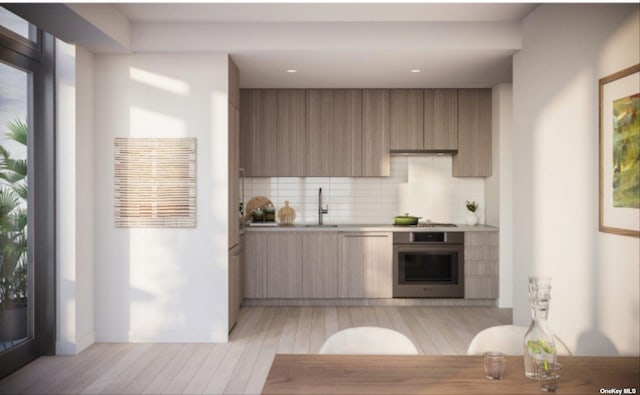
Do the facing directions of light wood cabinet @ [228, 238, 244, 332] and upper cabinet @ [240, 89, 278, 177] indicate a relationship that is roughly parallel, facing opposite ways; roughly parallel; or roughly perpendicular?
roughly perpendicular

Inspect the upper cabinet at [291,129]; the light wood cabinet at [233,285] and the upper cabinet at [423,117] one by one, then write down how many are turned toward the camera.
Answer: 2

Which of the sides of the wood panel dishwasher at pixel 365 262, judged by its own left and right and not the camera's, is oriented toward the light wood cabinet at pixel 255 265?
right

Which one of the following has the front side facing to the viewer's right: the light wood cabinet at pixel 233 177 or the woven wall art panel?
the light wood cabinet

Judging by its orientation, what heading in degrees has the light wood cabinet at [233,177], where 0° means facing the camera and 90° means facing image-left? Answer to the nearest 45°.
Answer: approximately 270°

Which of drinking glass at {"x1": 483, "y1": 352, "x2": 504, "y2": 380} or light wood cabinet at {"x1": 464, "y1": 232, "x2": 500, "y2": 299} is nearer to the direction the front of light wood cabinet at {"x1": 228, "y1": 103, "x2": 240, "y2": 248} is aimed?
the light wood cabinet

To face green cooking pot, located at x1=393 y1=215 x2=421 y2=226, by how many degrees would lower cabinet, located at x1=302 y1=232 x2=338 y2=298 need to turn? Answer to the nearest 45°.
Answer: approximately 90° to its left

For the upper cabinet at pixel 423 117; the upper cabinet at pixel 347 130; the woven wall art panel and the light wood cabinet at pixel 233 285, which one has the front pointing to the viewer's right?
the light wood cabinet

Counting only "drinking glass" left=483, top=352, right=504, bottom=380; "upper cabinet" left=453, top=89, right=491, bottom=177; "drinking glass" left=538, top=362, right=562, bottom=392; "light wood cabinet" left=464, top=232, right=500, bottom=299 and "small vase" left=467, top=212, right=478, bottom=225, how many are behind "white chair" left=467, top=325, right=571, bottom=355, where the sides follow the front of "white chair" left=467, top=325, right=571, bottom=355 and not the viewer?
3

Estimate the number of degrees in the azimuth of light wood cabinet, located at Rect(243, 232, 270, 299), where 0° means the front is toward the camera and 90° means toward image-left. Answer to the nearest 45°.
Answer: approximately 0°

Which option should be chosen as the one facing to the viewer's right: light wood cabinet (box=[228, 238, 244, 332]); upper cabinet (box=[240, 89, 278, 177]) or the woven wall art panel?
the light wood cabinet

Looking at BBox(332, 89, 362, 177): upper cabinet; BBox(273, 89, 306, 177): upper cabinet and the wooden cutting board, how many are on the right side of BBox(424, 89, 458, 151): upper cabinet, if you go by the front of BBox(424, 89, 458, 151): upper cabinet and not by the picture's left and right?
3
